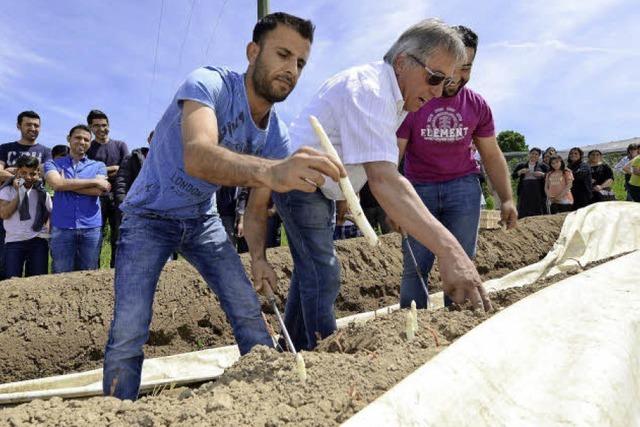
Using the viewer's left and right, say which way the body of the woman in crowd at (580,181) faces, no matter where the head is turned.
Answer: facing the viewer and to the left of the viewer

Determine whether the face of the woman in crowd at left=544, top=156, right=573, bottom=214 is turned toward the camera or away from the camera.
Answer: toward the camera

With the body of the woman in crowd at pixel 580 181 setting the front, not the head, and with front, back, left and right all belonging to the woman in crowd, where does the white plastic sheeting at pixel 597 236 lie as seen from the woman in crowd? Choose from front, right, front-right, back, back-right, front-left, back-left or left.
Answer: front-left

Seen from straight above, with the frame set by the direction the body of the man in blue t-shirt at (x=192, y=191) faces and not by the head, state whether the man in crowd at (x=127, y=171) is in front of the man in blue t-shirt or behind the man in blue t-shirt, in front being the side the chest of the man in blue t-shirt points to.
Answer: behind

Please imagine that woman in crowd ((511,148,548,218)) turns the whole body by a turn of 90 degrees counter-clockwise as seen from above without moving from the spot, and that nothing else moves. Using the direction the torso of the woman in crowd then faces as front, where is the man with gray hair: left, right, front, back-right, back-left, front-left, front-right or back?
right

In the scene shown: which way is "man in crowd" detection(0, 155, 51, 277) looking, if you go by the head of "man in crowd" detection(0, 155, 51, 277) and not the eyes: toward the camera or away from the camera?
toward the camera

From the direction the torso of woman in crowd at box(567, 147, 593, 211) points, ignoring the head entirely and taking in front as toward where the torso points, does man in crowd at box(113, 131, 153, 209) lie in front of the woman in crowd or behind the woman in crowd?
in front

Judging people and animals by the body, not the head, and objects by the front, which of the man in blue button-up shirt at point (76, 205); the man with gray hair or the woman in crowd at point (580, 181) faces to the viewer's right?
the man with gray hair

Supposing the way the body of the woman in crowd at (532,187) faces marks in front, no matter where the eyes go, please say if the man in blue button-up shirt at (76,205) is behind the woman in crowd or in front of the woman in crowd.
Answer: in front

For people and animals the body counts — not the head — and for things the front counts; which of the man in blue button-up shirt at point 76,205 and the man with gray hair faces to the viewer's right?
the man with gray hair

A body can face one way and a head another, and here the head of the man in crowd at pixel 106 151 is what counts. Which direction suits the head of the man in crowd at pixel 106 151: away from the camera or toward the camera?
toward the camera

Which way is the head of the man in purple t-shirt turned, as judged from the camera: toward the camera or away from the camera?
toward the camera

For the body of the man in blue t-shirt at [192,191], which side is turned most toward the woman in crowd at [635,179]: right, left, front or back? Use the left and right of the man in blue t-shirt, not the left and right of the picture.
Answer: left

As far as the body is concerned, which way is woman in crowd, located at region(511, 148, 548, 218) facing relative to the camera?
toward the camera
